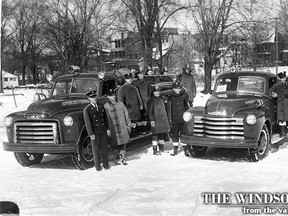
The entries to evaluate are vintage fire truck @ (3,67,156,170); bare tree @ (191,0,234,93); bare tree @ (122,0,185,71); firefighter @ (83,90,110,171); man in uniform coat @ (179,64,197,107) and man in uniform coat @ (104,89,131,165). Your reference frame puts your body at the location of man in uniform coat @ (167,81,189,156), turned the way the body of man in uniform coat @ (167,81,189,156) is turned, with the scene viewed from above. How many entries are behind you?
3

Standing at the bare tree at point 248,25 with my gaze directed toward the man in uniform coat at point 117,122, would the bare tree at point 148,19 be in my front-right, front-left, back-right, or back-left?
front-right

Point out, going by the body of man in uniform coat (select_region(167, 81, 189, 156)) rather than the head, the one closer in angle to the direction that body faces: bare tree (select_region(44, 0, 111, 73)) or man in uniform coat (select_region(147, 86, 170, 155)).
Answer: the man in uniform coat

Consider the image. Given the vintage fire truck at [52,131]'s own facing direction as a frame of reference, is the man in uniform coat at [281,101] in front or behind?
behind

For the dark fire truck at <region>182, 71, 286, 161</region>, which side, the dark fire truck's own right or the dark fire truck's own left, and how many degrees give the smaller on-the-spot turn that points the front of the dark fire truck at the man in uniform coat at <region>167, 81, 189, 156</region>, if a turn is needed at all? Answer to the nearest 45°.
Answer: approximately 90° to the dark fire truck's own right

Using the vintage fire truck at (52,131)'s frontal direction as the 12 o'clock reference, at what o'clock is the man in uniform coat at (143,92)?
The man in uniform coat is roughly at 6 o'clock from the vintage fire truck.

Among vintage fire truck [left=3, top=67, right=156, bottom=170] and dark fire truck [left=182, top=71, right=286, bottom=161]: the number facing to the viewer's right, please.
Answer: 0

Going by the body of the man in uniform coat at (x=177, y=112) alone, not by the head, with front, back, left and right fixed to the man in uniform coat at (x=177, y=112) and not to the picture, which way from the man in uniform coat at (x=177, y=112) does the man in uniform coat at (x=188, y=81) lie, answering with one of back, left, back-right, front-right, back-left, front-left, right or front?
back

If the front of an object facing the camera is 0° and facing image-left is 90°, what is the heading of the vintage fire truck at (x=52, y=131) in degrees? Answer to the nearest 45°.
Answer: approximately 45°

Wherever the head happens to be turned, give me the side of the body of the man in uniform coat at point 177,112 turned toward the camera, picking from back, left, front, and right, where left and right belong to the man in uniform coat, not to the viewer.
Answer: front

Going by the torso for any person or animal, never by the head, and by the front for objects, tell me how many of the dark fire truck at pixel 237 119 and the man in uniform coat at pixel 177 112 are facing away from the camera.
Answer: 0

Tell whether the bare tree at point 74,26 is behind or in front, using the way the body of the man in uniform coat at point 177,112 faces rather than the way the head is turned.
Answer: behind

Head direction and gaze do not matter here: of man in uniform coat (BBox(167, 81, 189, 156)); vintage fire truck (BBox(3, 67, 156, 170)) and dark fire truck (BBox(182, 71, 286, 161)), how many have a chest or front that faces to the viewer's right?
0

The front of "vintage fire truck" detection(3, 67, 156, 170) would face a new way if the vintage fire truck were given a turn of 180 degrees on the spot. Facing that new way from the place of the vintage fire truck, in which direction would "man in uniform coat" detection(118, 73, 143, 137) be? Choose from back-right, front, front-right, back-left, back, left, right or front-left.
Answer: front

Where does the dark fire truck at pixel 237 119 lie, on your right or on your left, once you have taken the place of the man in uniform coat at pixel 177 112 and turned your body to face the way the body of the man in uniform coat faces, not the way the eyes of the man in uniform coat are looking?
on your left

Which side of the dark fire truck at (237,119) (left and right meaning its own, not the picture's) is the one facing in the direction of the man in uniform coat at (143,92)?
right

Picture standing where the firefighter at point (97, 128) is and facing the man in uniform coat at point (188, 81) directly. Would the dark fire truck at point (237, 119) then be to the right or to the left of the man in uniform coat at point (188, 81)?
right
